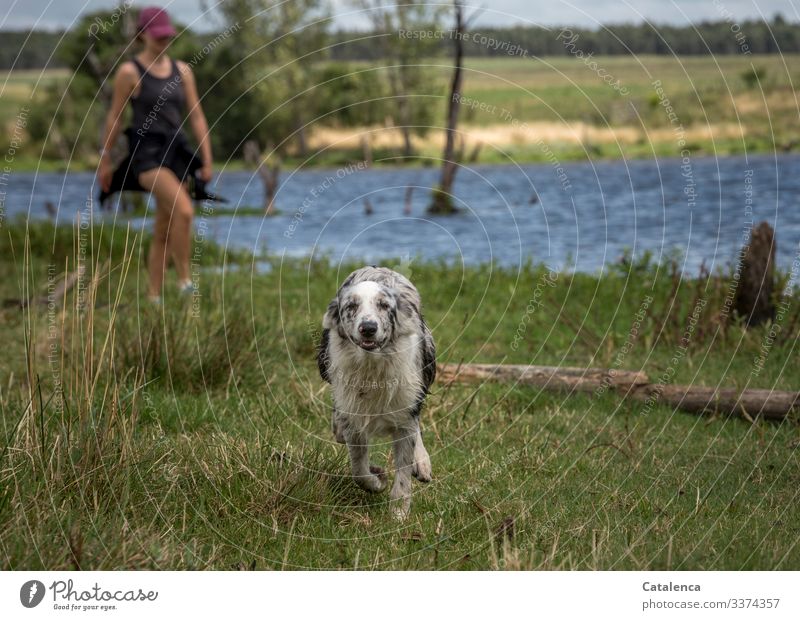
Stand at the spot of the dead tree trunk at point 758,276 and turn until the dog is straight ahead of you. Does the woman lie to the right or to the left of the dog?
right

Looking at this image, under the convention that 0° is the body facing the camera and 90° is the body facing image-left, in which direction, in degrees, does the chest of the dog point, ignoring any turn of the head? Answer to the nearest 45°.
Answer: approximately 0°

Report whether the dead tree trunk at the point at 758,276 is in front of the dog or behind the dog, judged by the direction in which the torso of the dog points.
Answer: behind

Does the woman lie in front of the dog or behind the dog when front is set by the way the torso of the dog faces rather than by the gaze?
behind

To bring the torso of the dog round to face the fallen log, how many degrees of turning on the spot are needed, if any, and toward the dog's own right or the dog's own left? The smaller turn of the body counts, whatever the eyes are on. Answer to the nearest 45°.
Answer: approximately 135° to the dog's own left
